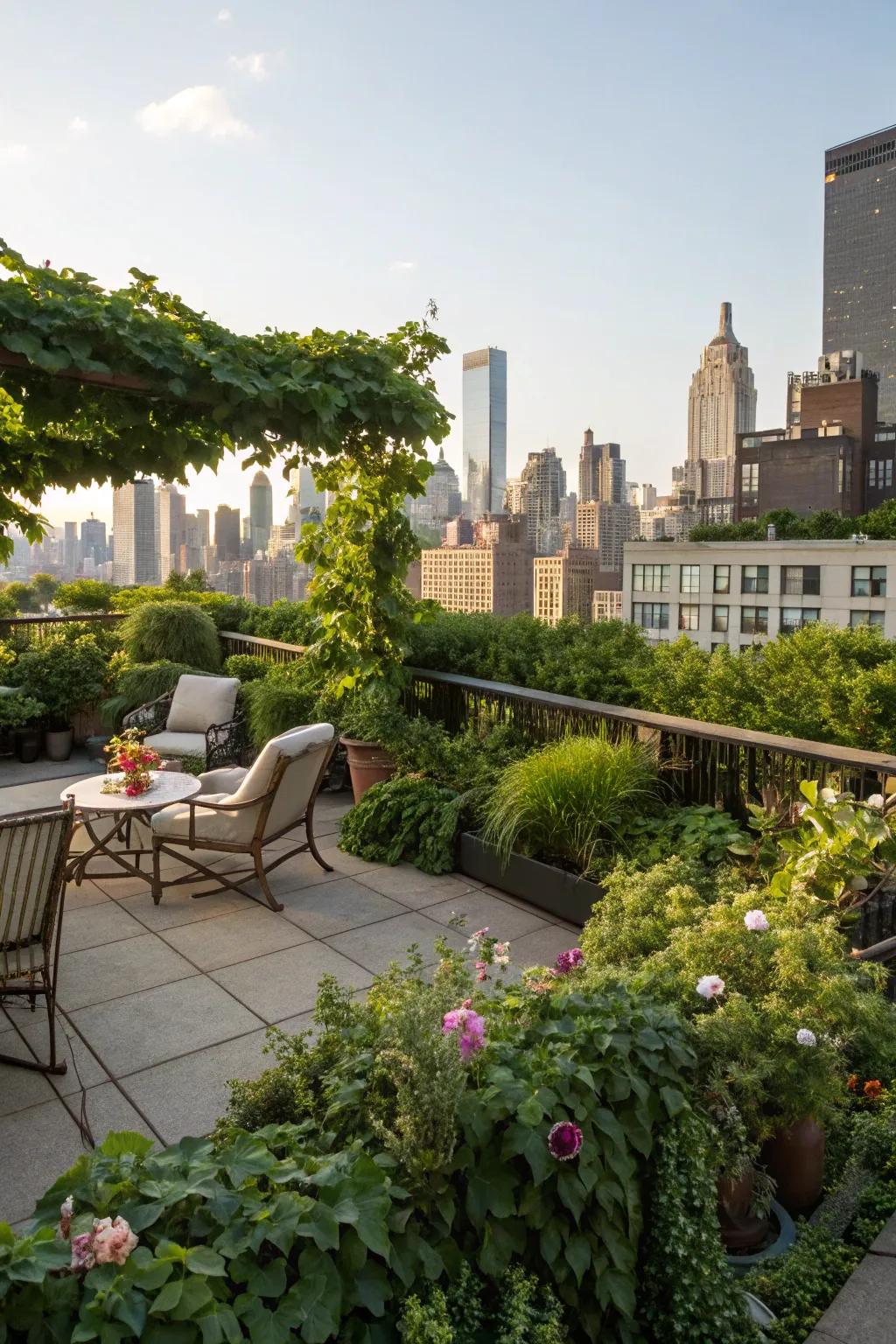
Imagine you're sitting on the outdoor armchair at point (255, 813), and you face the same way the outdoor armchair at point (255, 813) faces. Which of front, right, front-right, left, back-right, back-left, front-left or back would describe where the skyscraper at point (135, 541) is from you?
front-right

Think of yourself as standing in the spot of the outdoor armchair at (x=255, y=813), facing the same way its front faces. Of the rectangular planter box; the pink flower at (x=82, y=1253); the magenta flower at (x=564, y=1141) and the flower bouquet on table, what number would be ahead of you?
1

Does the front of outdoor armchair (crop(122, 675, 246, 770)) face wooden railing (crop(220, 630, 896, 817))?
no

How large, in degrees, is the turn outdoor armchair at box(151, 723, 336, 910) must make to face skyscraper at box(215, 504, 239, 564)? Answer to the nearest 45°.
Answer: approximately 45° to its right

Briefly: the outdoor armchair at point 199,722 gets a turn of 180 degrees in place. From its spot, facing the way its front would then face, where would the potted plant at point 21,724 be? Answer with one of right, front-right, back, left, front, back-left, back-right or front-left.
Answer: left

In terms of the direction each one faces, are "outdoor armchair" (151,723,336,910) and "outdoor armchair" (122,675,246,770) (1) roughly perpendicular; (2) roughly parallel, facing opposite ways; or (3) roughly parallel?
roughly perpendicular

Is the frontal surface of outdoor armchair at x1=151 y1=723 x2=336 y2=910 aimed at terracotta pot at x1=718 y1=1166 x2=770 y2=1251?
no

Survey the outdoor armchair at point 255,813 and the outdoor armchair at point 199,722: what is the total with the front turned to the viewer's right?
0

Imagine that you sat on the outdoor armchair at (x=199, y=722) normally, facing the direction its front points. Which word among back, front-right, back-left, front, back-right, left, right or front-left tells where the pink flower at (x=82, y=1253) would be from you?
front-left

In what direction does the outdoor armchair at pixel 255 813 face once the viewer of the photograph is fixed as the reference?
facing away from the viewer and to the left of the viewer

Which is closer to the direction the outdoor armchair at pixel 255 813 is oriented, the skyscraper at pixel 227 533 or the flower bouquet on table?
the flower bouquet on table

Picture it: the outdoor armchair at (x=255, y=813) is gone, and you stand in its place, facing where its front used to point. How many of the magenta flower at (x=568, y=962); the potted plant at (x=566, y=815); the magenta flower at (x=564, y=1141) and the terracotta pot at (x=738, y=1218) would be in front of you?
0

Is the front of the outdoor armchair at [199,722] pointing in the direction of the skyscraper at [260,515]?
no

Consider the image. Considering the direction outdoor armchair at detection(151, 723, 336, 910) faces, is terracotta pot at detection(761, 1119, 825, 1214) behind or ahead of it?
behind
